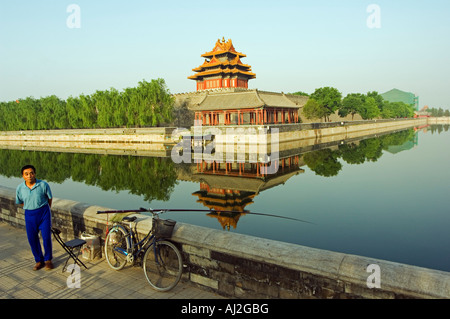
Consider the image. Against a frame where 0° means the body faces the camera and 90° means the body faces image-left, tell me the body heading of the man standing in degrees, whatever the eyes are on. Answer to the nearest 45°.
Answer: approximately 0°

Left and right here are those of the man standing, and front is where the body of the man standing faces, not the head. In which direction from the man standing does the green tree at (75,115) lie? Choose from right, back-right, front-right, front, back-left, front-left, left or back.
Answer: back

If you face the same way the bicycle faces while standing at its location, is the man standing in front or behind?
behind

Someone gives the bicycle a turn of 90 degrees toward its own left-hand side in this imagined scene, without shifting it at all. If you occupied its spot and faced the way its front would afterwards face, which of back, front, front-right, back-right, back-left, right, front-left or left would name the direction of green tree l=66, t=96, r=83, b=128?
front-left

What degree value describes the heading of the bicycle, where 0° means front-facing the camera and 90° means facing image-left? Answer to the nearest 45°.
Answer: approximately 315°

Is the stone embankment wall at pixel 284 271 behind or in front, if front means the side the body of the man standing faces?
in front

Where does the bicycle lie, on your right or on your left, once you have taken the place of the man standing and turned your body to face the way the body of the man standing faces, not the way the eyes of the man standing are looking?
on your left

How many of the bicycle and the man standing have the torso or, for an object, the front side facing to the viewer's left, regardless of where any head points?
0
